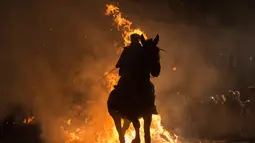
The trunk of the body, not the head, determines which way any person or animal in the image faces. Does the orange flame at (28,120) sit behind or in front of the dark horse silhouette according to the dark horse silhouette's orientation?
behind

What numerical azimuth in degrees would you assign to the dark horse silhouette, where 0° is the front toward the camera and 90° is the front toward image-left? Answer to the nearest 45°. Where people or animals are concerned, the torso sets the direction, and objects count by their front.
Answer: approximately 315°
